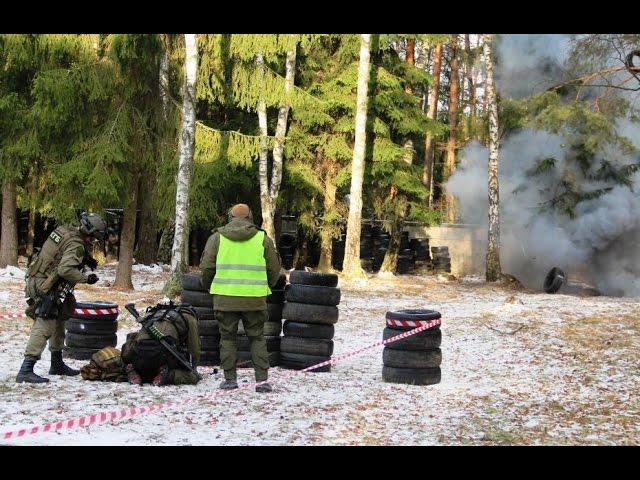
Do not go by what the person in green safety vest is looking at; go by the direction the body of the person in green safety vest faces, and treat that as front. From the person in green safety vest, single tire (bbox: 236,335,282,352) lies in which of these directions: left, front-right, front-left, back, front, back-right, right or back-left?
front

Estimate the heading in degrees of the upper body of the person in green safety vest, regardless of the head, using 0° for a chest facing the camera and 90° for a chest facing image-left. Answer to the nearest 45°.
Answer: approximately 180°

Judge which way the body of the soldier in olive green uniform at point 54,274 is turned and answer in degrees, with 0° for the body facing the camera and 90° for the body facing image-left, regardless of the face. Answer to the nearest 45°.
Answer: approximately 270°

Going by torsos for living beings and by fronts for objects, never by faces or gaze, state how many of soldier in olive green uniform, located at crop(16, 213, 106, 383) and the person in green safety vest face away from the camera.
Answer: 1

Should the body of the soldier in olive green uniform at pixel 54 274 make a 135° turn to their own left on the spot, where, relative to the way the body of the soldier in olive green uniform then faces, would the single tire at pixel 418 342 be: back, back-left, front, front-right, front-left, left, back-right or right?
back-right

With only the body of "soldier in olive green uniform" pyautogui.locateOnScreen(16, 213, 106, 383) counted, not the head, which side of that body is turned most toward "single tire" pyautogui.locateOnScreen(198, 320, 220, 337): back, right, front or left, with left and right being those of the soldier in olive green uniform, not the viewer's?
front

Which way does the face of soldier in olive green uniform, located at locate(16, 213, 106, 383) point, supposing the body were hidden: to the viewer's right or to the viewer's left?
to the viewer's right

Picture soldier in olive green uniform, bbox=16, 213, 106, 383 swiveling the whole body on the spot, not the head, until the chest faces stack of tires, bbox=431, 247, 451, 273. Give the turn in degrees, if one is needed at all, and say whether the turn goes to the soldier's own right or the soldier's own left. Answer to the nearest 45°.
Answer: approximately 45° to the soldier's own left

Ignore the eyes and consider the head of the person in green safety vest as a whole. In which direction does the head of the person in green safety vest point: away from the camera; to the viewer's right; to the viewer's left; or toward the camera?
away from the camera

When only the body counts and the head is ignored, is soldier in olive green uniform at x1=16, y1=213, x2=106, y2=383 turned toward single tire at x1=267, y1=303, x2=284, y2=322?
yes

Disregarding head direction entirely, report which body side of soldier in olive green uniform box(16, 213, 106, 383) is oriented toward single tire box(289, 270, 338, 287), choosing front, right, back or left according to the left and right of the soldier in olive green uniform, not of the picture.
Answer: front

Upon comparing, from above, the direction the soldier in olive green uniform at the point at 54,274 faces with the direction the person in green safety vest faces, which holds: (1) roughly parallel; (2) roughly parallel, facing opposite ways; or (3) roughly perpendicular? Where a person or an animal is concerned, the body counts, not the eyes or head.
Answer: roughly perpendicular

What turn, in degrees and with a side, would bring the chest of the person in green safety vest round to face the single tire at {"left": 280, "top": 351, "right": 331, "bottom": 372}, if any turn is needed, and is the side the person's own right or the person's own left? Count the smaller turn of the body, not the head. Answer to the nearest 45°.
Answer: approximately 45° to the person's own right
